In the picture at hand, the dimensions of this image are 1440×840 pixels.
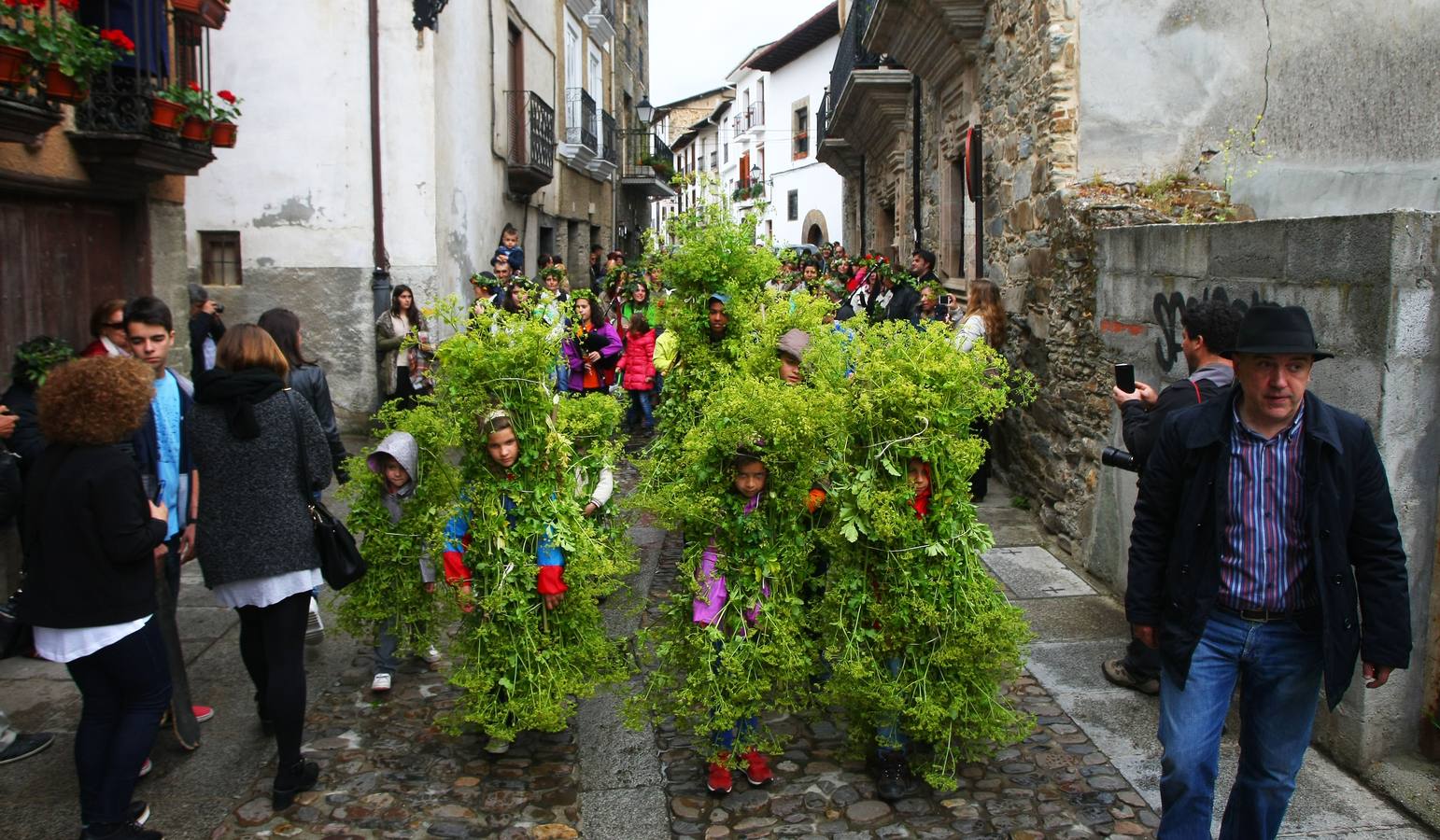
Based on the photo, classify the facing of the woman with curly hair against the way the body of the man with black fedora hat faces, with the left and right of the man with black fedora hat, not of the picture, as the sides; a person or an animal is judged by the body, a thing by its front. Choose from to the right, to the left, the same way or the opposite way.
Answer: the opposite way

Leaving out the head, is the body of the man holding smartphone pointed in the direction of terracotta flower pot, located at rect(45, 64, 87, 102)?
yes

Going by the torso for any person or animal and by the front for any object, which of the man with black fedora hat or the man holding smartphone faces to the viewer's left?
the man holding smartphone

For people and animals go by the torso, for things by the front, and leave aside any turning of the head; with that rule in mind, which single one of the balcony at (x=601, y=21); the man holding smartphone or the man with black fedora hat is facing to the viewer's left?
the man holding smartphone

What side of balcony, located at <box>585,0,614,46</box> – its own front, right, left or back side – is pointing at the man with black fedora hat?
right

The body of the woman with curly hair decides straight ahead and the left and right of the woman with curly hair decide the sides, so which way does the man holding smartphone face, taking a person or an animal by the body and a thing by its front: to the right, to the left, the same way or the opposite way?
to the left

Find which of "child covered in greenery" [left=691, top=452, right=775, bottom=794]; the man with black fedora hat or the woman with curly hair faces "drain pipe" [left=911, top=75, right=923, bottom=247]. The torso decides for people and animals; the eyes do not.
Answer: the woman with curly hair

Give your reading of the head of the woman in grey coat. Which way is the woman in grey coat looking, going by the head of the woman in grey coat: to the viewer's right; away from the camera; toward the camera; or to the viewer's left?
away from the camera

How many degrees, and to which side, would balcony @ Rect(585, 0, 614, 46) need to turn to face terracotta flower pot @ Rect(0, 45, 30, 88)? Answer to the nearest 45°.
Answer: approximately 90° to its right

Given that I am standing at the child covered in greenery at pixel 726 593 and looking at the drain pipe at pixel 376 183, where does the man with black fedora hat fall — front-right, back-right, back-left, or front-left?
back-right

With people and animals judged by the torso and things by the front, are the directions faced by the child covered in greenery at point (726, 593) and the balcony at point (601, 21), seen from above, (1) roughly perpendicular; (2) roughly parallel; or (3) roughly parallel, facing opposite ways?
roughly perpendicular

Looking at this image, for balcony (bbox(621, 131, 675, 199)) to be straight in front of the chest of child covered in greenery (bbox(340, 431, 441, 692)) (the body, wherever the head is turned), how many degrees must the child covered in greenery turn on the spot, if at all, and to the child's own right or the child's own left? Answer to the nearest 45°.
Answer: approximately 180°

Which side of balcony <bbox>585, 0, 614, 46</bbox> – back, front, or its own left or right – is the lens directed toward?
right
